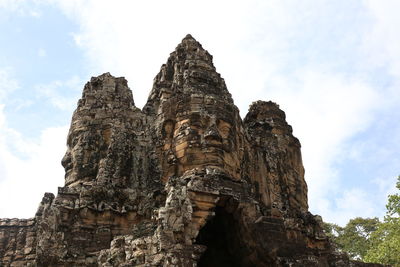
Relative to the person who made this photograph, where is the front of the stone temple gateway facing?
facing the viewer and to the right of the viewer

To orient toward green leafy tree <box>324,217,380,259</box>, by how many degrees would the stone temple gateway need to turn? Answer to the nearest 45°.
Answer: approximately 90° to its left
